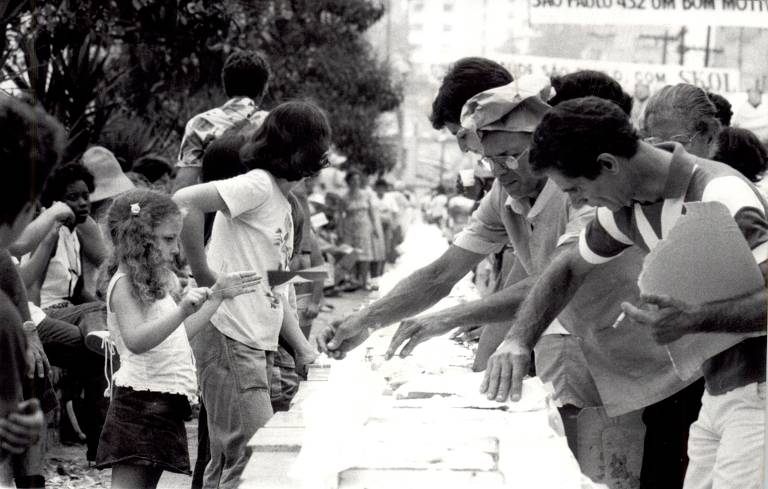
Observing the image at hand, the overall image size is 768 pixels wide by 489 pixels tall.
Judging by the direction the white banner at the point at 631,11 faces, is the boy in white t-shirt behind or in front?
in front

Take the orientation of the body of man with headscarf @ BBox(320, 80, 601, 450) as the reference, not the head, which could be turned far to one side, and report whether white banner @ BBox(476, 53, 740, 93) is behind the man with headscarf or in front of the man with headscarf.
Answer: behind

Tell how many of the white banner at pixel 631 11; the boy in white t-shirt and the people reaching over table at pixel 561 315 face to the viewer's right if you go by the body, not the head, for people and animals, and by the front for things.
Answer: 1

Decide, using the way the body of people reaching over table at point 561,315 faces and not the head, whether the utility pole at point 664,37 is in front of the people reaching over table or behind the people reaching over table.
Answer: behind

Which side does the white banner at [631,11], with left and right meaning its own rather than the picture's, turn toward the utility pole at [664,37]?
back

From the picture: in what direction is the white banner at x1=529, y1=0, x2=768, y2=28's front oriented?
toward the camera

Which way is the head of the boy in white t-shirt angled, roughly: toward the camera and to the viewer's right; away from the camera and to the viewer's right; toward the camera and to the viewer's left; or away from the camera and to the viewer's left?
away from the camera and to the viewer's right

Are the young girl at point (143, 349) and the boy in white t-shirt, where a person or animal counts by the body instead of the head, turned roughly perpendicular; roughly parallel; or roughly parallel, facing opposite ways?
roughly parallel

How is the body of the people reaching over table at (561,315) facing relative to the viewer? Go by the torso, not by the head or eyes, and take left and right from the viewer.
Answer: facing the viewer and to the left of the viewer

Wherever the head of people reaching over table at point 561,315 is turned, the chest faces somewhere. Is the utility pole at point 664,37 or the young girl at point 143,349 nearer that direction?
the young girl

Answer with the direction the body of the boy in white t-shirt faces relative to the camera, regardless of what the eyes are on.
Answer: to the viewer's right

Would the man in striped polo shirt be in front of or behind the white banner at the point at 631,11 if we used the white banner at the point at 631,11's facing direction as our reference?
in front

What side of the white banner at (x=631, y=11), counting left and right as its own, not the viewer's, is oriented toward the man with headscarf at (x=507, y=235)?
front

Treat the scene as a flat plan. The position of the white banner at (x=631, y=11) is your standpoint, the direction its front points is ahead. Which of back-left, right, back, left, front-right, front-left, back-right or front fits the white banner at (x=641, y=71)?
back

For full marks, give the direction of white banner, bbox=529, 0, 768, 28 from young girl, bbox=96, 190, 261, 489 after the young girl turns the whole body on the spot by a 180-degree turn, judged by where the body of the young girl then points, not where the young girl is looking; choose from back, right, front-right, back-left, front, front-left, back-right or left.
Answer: back-right

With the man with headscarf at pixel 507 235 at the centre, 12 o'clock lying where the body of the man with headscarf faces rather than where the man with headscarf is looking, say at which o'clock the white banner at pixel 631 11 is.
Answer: The white banner is roughly at 5 o'clock from the man with headscarf.

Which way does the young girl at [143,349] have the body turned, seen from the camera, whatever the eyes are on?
to the viewer's right

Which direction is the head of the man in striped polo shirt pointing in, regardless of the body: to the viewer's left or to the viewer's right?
to the viewer's left
